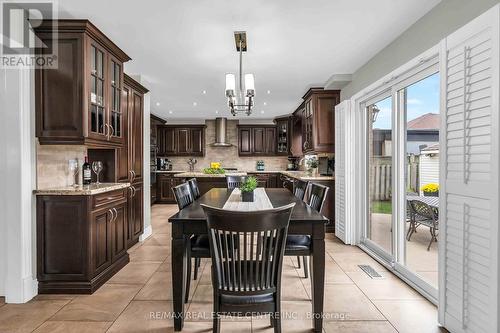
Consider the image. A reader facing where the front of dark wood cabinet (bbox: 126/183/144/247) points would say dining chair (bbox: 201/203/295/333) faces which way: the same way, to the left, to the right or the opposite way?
to the left

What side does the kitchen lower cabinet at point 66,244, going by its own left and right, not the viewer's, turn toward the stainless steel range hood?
left

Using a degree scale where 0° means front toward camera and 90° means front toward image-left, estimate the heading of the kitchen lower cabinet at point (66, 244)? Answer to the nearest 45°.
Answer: approximately 315°

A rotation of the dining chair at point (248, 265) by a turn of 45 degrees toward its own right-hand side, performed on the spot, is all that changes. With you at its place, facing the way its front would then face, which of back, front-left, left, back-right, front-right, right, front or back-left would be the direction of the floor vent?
front

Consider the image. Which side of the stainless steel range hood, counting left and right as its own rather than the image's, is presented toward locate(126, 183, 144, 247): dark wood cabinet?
front

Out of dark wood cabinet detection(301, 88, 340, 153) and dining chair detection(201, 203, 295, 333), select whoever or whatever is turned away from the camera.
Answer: the dining chair

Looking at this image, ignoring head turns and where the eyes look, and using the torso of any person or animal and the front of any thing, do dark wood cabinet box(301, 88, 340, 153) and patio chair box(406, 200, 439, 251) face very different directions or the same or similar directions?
very different directions

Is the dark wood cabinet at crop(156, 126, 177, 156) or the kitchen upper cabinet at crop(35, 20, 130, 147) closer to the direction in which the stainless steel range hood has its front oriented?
the kitchen upper cabinet

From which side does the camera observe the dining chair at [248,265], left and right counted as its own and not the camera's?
back

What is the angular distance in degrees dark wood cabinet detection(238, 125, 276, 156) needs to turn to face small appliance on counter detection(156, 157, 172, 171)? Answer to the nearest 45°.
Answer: approximately 90° to its right

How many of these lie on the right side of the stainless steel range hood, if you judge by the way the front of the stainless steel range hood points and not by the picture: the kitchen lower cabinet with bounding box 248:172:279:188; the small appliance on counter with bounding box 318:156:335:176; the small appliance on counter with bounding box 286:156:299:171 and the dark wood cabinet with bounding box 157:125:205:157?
1

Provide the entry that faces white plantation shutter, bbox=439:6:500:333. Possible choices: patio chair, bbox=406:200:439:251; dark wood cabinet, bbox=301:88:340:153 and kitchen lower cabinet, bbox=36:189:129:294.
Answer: the kitchen lower cabinet

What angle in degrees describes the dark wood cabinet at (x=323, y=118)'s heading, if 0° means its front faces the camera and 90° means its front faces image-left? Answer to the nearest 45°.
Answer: approximately 90°

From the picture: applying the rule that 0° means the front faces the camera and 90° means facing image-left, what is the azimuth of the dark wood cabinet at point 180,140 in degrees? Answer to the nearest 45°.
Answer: approximately 0°

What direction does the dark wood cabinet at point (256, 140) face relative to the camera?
toward the camera
